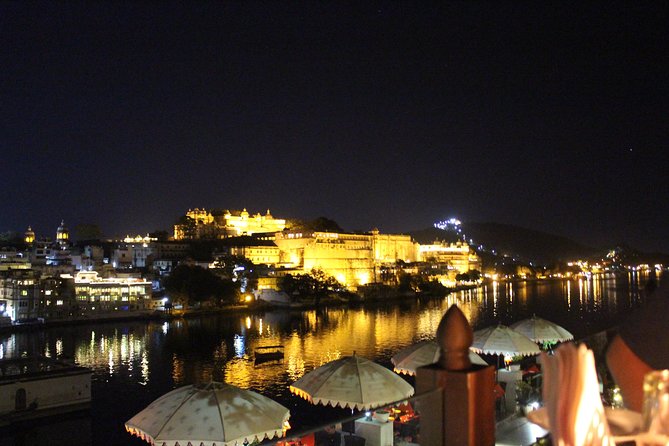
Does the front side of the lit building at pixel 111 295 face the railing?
yes

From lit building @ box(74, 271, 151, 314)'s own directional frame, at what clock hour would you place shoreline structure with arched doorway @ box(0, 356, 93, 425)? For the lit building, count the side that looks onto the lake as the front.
The shoreline structure with arched doorway is roughly at 12 o'clock from the lit building.

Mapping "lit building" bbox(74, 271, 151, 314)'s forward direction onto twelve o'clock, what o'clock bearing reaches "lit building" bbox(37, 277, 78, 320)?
"lit building" bbox(37, 277, 78, 320) is roughly at 2 o'clock from "lit building" bbox(74, 271, 151, 314).

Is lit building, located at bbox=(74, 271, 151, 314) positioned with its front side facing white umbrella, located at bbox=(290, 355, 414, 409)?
yes

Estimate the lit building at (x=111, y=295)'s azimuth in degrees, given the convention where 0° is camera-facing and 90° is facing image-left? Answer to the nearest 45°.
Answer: approximately 0°

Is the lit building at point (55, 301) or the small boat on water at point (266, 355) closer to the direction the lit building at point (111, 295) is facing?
the small boat on water

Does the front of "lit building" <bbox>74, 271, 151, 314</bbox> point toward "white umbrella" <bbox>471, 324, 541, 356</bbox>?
yes

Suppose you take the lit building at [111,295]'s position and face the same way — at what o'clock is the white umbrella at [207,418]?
The white umbrella is roughly at 12 o'clock from the lit building.
